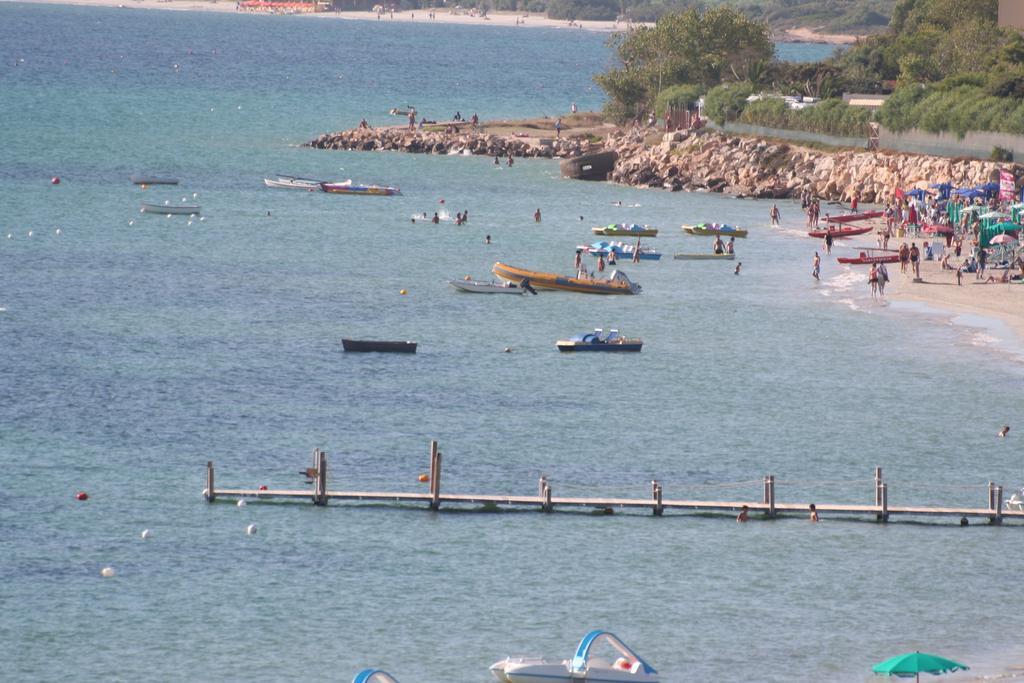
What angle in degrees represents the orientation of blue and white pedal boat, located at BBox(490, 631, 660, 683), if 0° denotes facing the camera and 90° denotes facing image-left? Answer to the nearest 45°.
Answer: approximately 90°

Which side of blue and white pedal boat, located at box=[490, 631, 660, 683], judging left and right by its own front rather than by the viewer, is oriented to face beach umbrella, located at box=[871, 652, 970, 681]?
back
